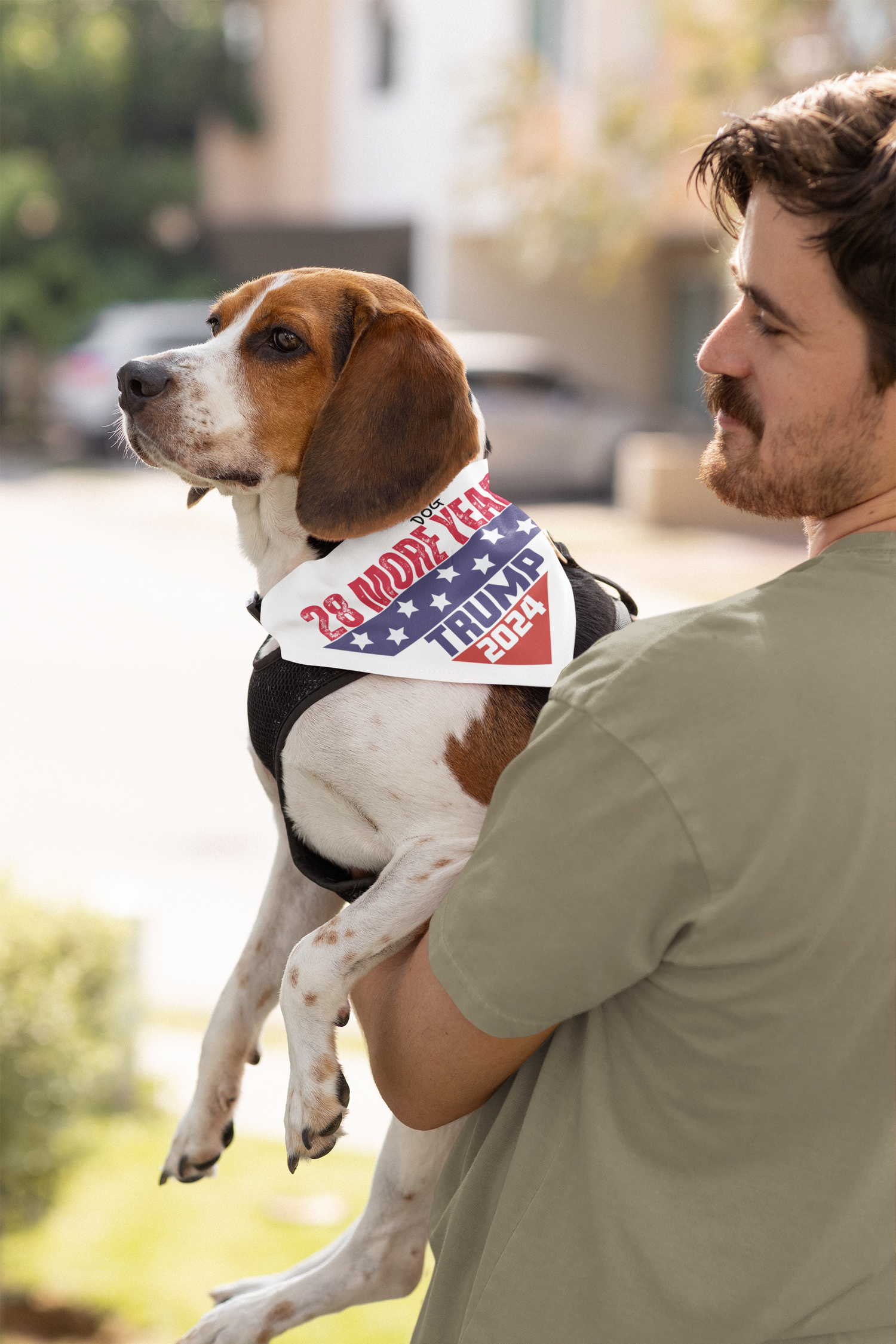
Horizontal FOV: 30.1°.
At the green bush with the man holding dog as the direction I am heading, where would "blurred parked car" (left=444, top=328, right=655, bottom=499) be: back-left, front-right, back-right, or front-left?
back-left

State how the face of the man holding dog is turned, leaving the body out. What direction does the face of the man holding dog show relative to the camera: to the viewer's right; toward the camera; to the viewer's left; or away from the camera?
to the viewer's left

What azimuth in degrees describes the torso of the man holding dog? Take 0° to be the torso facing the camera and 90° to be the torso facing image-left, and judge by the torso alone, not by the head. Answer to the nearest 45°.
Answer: approximately 135°

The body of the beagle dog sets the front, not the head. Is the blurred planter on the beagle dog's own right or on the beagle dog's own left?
on the beagle dog's own right

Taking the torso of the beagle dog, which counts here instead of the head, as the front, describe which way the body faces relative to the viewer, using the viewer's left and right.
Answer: facing to the left of the viewer
